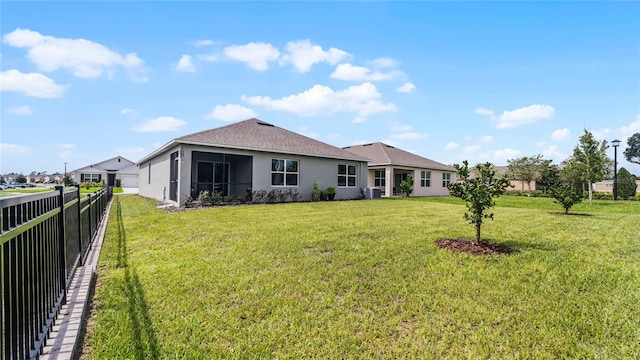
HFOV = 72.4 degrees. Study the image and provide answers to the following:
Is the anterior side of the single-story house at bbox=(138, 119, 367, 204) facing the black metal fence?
no

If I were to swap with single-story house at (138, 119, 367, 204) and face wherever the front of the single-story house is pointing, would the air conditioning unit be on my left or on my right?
on my right

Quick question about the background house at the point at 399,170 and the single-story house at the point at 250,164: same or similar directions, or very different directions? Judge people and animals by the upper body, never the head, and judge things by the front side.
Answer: same or similar directions

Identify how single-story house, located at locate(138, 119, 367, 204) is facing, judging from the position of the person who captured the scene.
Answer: facing away from the viewer and to the left of the viewer

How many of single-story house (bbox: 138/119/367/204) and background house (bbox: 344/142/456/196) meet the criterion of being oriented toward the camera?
0

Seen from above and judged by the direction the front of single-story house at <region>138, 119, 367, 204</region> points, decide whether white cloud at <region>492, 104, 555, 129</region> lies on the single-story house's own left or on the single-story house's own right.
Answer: on the single-story house's own right

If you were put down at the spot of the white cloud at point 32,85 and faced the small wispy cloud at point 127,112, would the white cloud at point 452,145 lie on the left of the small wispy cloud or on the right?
right
